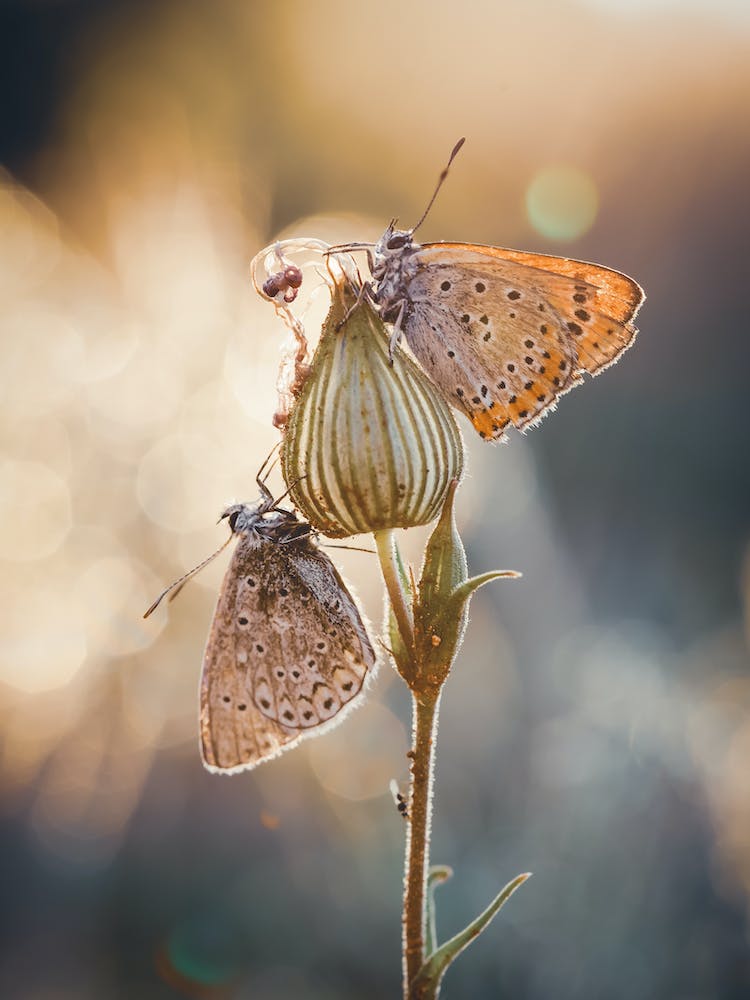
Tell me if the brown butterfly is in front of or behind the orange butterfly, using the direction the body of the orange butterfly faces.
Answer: in front

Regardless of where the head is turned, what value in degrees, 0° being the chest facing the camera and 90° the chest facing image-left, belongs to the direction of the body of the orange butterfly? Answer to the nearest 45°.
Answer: approximately 90°
